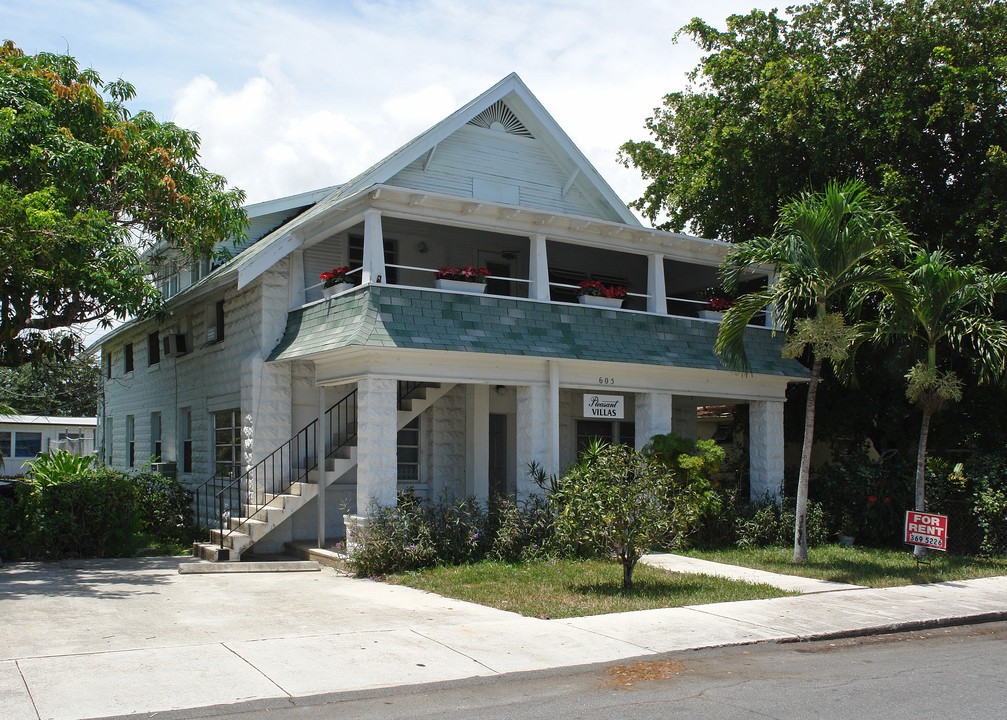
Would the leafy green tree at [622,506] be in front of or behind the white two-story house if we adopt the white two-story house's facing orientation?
in front

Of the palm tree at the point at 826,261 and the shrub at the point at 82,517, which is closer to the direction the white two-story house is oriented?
the palm tree

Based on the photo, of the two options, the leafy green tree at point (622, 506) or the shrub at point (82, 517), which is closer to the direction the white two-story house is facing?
the leafy green tree

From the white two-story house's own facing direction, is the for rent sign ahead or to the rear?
ahead

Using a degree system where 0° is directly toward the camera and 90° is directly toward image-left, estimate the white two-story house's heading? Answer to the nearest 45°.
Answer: approximately 315°

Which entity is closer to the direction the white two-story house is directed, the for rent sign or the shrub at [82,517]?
the for rent sign
